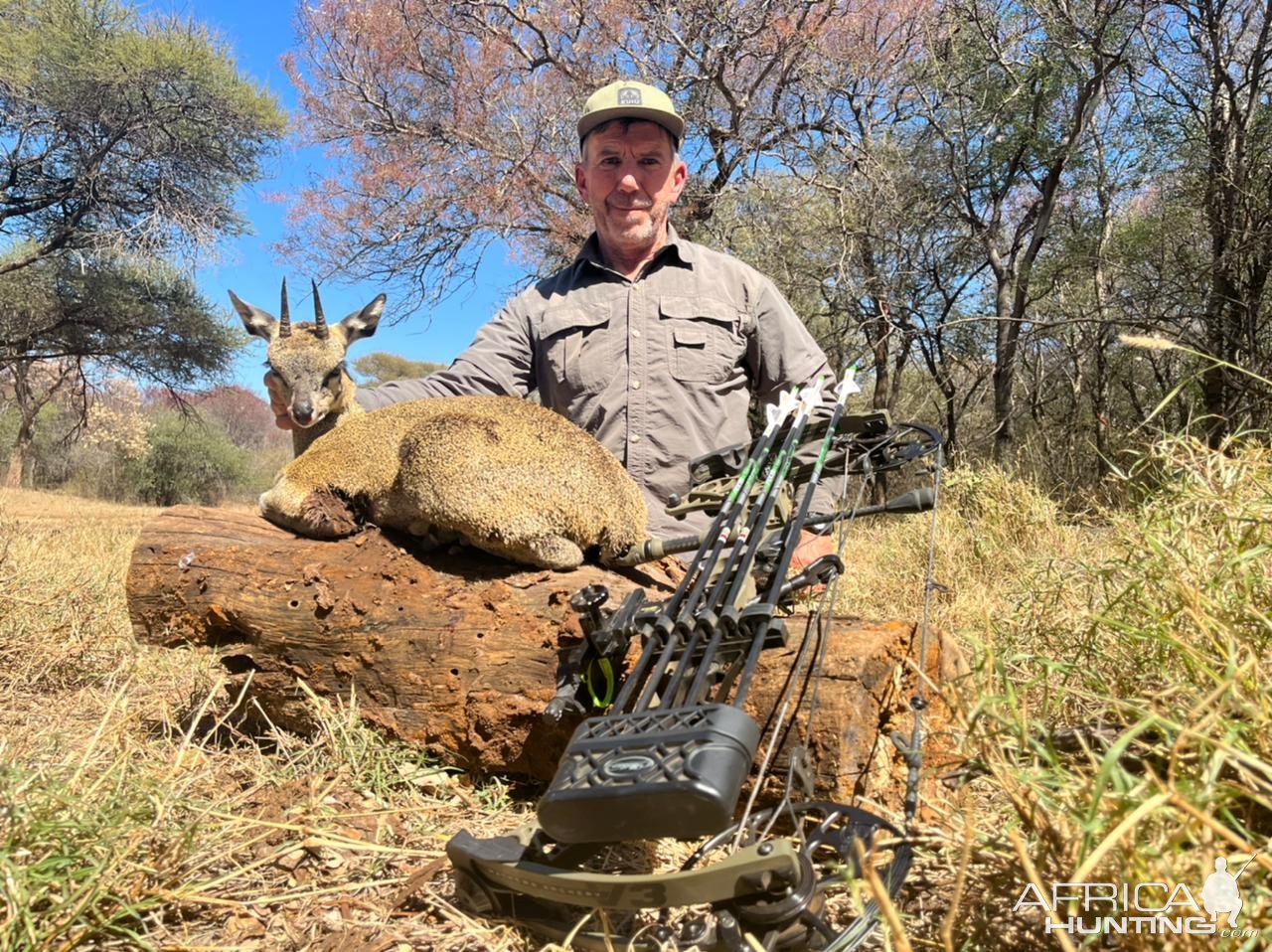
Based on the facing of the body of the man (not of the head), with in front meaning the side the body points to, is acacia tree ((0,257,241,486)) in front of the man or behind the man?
behind

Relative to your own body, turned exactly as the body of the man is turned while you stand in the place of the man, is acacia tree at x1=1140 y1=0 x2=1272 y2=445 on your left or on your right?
on your left

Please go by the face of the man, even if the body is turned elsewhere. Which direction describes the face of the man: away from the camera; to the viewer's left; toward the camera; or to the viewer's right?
toward the camera

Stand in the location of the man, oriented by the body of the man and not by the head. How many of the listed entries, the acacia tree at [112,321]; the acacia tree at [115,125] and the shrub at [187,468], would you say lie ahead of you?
0

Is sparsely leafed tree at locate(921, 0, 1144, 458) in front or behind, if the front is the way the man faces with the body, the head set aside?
behind

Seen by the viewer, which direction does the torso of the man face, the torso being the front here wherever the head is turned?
toward the camera

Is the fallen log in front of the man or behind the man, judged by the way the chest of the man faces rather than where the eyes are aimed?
in front

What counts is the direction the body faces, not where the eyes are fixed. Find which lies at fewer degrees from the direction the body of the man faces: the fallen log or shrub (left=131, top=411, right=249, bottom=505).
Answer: the fallen log

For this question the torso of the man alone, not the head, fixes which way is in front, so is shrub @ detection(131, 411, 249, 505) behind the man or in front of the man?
behind
